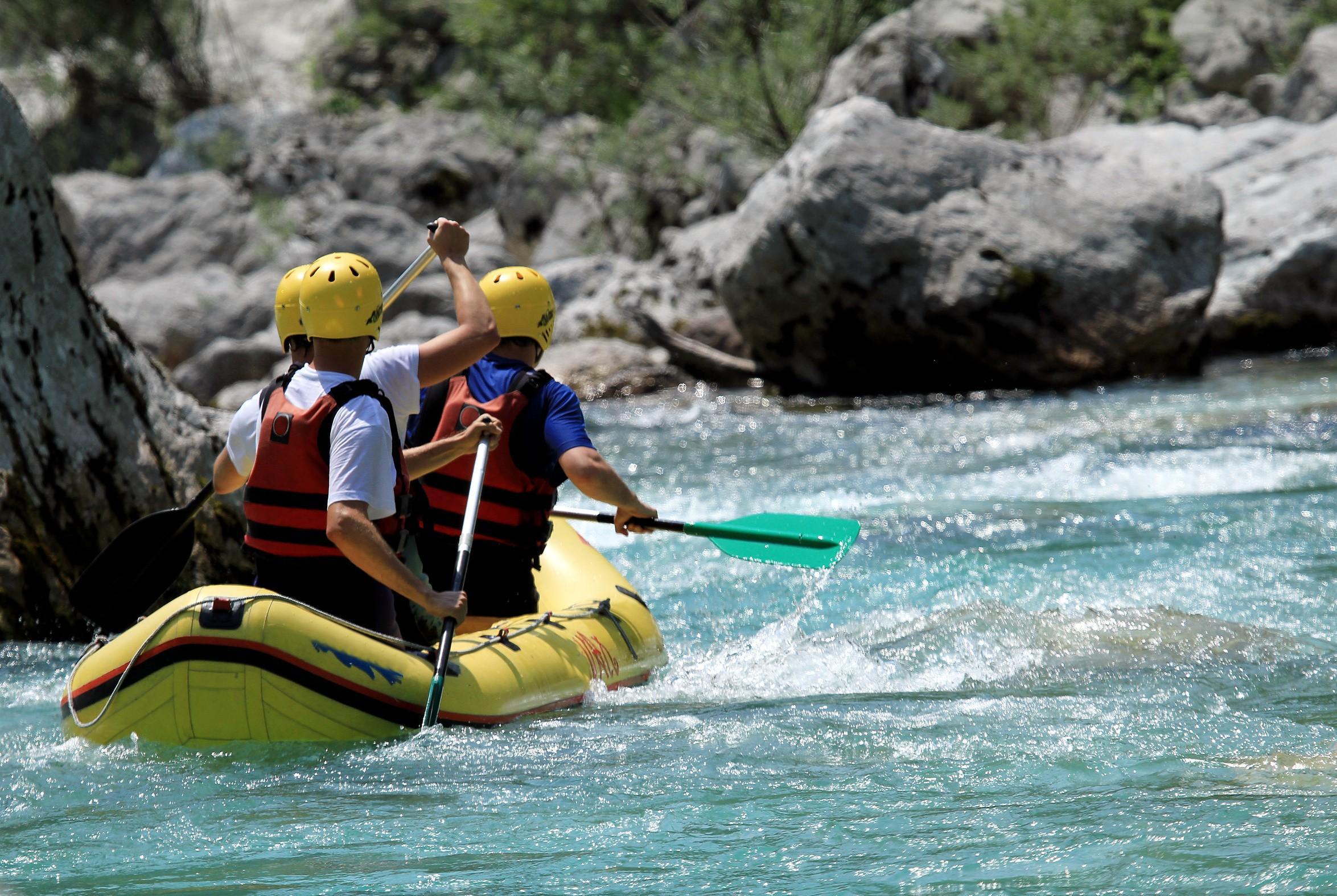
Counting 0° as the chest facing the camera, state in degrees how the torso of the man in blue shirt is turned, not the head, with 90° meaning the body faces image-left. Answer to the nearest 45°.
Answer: approximately 225°

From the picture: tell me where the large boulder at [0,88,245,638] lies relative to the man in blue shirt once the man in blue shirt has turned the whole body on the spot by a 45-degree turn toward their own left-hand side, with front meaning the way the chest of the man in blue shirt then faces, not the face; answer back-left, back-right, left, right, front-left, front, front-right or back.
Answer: front-left

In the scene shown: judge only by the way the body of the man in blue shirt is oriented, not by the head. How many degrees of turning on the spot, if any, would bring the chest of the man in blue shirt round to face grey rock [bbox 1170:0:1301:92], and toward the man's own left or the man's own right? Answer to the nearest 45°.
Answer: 0° — they already face it

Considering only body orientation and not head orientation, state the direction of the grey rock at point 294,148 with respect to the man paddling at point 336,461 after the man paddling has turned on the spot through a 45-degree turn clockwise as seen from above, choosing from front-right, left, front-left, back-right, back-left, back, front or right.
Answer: left

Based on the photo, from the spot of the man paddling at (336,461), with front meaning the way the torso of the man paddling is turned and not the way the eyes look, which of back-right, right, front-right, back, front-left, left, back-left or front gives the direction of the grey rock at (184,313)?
front-left

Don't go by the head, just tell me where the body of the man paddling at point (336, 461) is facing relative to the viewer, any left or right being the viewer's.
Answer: facing away from the viewer and to the right of the viewer

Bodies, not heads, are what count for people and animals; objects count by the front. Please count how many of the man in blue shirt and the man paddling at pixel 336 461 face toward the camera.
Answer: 0

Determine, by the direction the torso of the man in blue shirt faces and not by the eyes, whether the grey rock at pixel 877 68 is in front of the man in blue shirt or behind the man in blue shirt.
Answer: in front

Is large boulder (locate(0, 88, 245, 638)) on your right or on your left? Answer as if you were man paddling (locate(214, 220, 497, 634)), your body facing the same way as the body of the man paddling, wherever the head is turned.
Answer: on your left
